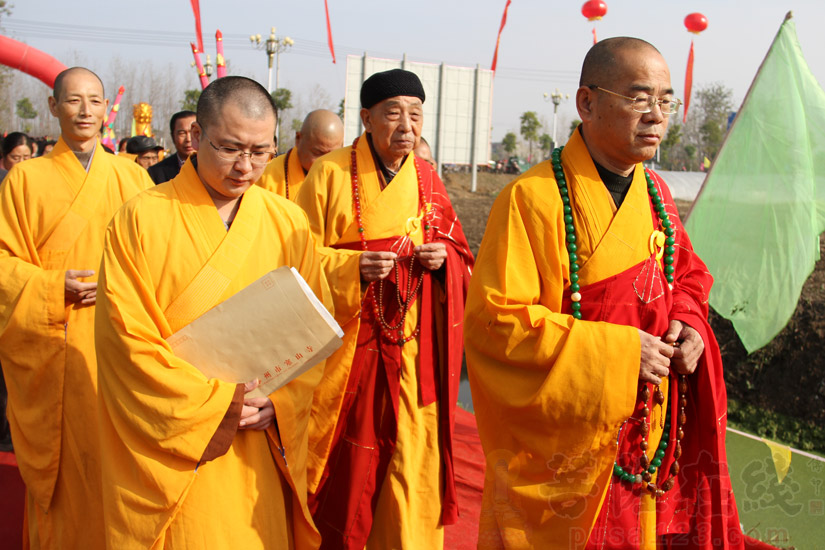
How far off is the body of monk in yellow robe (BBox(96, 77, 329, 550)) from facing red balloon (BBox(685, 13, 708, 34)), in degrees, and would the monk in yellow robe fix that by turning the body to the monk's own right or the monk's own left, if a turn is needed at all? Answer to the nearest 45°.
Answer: approximately 90° to the monk's own left

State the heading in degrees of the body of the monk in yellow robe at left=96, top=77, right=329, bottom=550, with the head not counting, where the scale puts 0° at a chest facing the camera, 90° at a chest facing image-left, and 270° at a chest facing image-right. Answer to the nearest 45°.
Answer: approximately 315°

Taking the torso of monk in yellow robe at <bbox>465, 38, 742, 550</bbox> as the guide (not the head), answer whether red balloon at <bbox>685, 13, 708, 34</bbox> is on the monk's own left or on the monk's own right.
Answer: on the monk's own left

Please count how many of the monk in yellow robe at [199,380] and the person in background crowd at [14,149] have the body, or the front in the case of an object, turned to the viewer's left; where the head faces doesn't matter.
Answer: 0

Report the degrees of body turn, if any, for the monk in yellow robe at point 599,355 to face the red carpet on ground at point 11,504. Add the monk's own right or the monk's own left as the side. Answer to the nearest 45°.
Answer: approximately 135° to the monk's own right

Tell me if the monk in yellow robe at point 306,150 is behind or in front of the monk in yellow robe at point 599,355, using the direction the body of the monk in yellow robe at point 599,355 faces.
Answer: behind

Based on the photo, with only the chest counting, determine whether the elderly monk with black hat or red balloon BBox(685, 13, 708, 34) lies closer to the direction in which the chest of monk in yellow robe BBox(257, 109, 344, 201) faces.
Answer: the elderly monk with black hat
